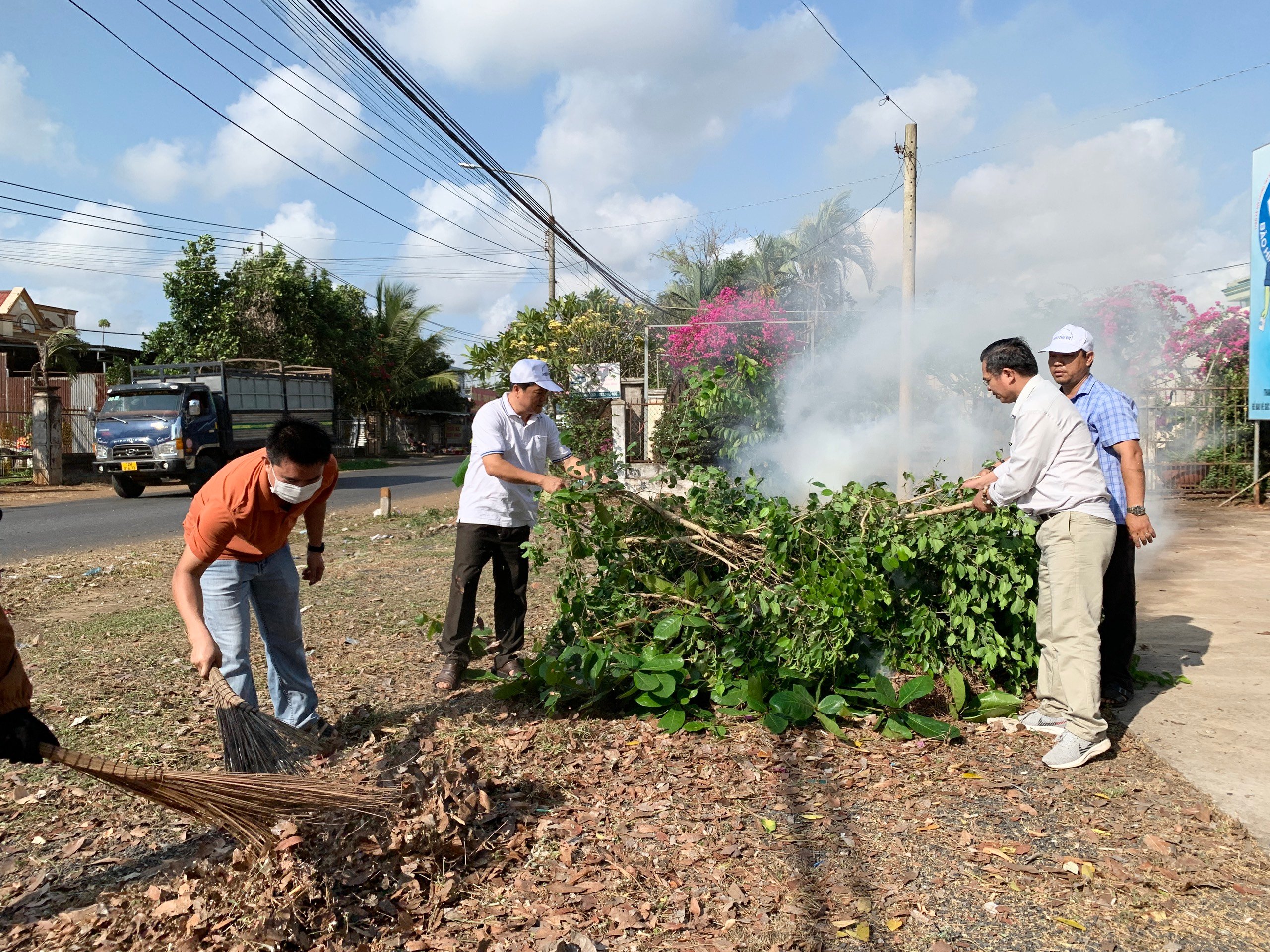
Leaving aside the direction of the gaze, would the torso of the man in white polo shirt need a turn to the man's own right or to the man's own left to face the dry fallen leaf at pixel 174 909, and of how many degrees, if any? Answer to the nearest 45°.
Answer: approximately 90° to the man's own right

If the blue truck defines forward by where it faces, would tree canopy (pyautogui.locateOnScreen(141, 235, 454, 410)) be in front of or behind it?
behind

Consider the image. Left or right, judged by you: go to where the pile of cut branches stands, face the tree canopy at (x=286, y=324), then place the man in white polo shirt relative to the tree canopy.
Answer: left

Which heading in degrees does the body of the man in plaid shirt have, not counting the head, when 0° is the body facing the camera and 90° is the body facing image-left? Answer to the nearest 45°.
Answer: approximately 45°

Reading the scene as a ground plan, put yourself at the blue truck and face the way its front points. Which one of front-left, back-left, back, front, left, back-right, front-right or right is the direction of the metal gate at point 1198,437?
left

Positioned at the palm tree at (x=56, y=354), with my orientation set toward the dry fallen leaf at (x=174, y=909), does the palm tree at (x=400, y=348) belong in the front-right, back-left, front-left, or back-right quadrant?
back-left

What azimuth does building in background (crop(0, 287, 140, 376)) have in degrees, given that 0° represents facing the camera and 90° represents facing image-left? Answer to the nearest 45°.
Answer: approximately 315°

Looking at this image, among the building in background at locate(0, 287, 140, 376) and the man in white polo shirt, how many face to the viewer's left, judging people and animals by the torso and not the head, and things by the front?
0

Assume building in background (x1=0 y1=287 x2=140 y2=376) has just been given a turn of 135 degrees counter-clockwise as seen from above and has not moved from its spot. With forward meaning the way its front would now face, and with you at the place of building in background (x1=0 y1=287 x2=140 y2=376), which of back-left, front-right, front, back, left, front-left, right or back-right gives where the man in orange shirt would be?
back

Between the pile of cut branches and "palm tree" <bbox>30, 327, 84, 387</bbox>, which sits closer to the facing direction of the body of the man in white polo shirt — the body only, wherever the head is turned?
the pile of cut branches
